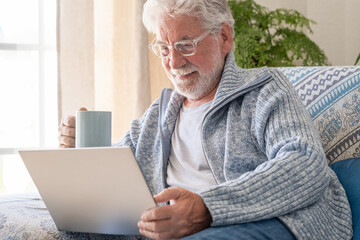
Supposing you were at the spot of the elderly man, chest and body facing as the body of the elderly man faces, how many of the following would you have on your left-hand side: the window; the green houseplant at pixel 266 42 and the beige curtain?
0

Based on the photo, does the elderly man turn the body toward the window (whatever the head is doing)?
no

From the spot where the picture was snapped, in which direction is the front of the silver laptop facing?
facing away from the viewer and to the right of the viewer

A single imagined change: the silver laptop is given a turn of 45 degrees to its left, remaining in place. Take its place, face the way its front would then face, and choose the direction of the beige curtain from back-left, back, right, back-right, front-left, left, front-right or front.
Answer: front

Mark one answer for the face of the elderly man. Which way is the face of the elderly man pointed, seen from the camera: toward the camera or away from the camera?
toward the camera

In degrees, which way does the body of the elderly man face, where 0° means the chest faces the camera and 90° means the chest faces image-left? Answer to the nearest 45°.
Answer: approximately 45°

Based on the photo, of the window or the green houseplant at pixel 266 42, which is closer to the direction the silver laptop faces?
the green houseplant

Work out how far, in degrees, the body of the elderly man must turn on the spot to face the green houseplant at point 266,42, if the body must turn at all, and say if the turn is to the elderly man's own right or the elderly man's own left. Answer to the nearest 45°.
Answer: approximately 135° to the elderly man's own right

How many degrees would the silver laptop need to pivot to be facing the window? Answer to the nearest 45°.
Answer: approximately 45° to its left

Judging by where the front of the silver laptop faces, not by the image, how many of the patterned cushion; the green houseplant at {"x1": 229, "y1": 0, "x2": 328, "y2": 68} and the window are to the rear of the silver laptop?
0
